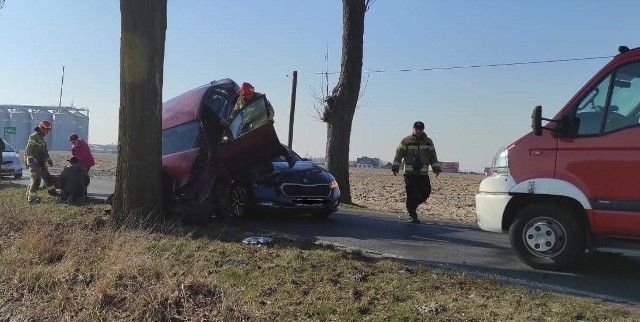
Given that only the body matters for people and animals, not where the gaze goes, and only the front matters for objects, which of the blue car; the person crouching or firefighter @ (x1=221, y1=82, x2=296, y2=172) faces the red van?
the blue car

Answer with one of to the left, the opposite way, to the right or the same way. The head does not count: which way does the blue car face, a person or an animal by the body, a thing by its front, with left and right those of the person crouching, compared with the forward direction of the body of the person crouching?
the opposite way

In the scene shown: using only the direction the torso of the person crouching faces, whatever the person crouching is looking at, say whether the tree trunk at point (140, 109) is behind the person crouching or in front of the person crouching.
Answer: behind

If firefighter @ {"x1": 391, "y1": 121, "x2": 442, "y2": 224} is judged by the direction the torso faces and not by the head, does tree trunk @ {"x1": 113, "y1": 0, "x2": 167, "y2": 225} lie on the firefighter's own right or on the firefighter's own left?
on the firefighter's own right

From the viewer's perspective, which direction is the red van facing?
to the viewer's left
